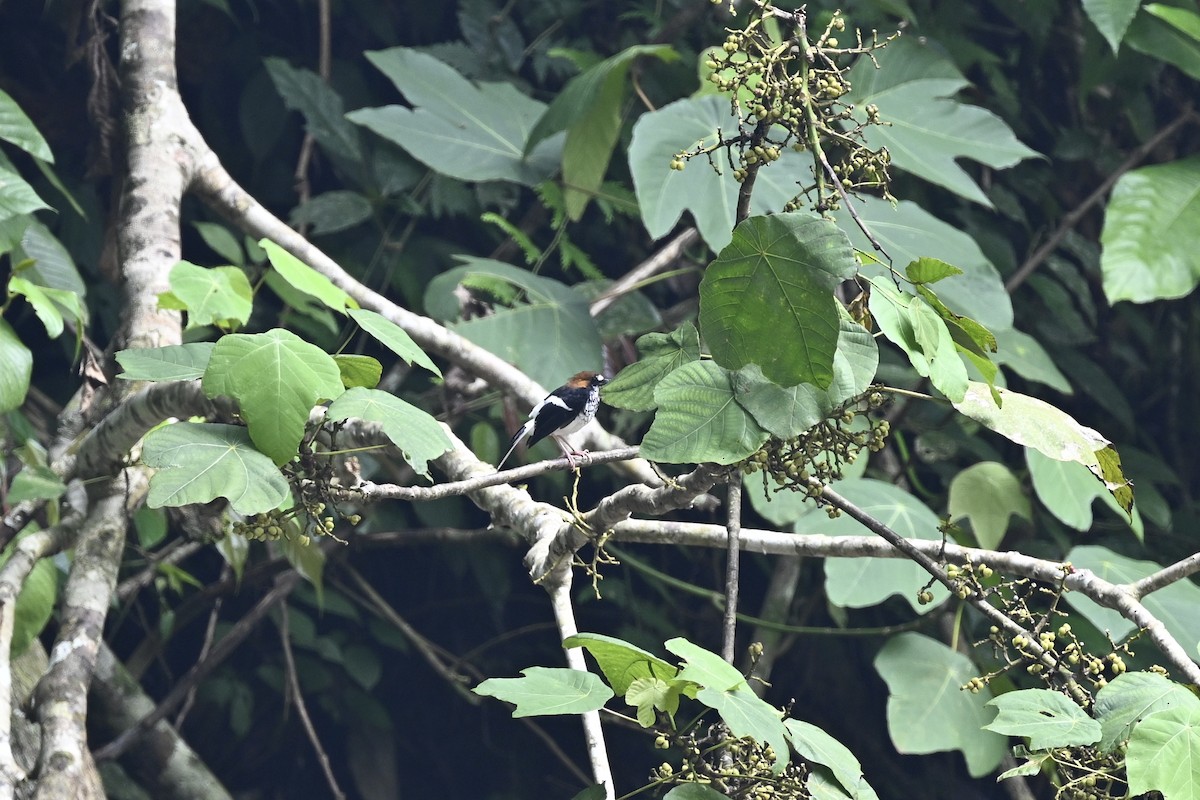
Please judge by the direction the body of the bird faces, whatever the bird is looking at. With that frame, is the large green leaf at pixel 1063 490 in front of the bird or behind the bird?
in front

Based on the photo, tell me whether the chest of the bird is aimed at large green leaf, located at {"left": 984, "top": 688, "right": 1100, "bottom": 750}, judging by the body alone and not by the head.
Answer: yes

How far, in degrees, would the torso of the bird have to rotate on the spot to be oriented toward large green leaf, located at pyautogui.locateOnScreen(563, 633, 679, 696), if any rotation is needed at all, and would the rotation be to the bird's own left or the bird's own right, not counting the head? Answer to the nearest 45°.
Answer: approximately 90° to the bird's own right

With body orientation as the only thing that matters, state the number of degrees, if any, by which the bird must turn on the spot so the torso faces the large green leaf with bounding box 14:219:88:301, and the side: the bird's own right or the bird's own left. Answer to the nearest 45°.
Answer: approximately 135° to the bird's own left

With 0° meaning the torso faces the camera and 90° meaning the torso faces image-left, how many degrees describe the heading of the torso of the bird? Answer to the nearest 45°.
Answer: approximately 270°

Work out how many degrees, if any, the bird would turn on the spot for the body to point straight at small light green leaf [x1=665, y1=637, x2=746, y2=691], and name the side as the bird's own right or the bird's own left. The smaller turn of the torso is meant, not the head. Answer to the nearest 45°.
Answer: approximately 90° to the bird's own right

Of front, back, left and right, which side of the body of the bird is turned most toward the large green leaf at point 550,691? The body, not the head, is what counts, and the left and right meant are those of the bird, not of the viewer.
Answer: right

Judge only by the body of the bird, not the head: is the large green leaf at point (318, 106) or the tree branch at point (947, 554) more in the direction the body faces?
the tree branch

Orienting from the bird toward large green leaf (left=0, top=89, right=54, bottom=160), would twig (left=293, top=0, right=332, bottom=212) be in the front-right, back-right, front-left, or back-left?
front-right
